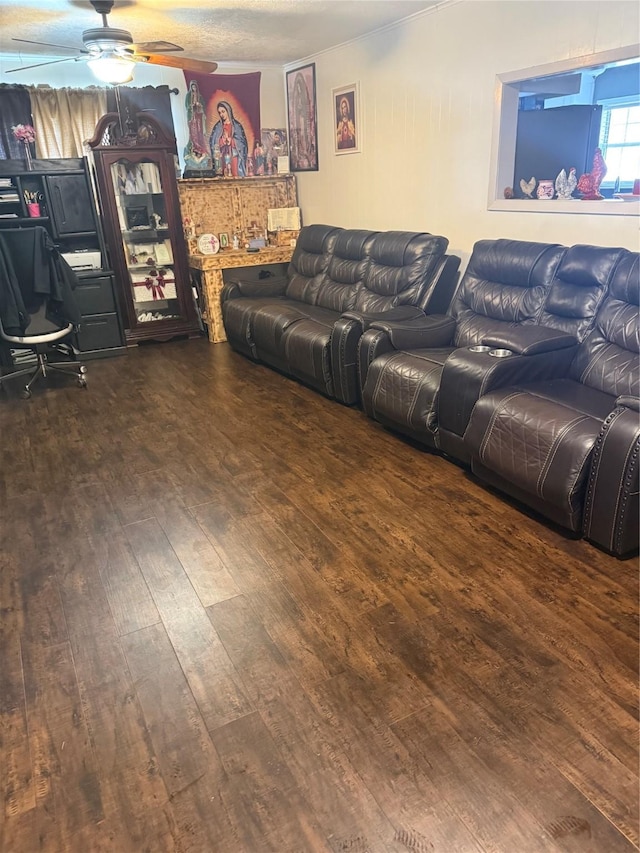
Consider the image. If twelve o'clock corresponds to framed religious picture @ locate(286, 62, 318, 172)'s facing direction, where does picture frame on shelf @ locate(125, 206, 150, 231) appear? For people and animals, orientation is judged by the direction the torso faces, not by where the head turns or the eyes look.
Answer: The picture frame on shelf is roughly at 1 o'clock from the framed religious picture.

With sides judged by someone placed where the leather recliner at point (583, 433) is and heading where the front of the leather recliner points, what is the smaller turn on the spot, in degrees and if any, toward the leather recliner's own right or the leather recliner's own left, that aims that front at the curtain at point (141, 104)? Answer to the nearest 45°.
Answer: approximately 90° to the leather recliner's own right

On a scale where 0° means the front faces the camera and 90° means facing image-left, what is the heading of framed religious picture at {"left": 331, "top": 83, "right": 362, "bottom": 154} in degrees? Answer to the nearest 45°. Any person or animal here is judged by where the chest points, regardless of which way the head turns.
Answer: approximately 45°

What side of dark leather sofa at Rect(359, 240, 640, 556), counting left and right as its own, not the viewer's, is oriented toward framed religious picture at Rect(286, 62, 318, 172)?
right

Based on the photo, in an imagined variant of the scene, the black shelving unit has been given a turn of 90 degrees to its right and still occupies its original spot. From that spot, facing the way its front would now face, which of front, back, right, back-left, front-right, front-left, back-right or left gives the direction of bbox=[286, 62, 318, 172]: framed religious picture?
back

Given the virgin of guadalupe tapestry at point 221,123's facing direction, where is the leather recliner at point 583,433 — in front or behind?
in front

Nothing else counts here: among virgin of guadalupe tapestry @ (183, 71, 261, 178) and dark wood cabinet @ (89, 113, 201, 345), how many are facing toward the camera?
2

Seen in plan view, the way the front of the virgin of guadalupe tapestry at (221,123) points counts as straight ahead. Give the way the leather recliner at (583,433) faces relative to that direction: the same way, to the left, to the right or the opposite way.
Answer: to the right

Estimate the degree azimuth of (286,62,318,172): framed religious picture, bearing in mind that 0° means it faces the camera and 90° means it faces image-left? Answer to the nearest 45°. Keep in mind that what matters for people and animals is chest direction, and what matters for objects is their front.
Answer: approximately 45°

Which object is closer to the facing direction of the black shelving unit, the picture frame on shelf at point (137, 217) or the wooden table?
the wooden table

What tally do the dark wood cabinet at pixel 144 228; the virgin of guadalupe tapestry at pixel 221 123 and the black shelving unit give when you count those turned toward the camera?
3

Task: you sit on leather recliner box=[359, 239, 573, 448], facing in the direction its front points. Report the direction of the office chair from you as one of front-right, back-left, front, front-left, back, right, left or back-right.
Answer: front-right

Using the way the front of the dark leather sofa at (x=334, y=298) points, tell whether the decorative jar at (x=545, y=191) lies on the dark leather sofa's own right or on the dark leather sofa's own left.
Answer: on the dark leather sofa's own left

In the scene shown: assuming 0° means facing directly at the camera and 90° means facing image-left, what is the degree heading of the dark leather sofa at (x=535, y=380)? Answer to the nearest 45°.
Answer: approximately 45°
